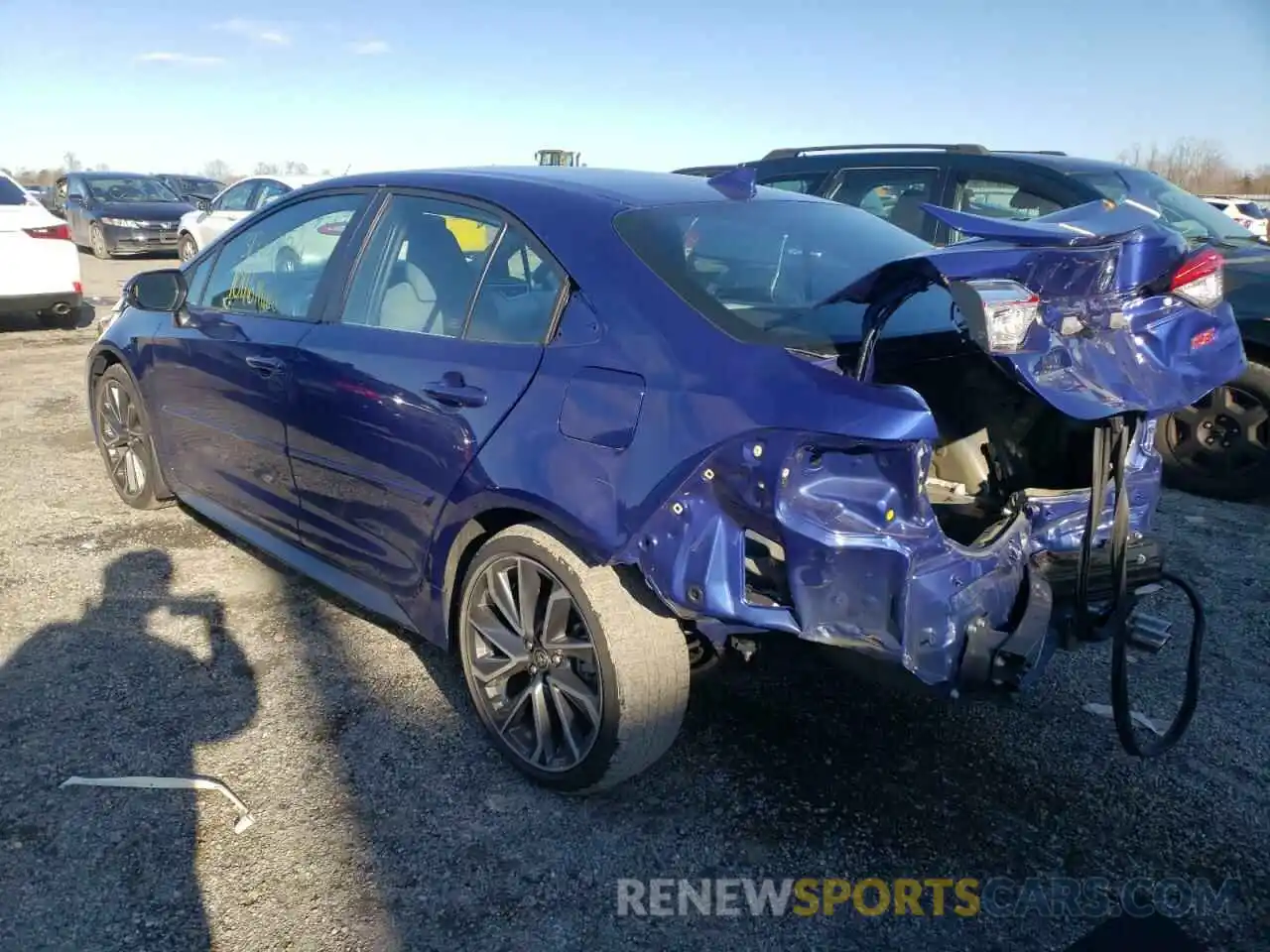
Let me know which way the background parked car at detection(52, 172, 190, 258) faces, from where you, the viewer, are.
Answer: facing the viewer and to the right of the viewer

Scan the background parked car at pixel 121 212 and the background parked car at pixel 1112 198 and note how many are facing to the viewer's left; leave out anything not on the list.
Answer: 0

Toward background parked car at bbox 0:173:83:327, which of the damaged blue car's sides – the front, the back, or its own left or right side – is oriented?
front

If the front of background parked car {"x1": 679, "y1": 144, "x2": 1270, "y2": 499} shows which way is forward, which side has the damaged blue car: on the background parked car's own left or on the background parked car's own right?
on the background parked car's own right

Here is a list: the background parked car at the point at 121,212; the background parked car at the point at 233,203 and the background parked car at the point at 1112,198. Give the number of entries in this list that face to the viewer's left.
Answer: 1

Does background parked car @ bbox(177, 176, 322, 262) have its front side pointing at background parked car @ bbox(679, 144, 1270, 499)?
no

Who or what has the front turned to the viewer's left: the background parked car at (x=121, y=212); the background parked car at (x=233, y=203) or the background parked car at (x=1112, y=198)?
the background parked car at (x=233, y=203)

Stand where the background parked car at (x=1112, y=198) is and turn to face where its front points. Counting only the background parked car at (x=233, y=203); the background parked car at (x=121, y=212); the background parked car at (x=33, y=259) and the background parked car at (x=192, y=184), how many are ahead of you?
0

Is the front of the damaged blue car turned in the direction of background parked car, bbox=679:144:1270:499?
no

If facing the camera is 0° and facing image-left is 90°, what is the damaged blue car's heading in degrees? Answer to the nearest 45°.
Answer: approximately 135°

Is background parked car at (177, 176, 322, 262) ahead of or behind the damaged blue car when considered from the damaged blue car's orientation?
ahead

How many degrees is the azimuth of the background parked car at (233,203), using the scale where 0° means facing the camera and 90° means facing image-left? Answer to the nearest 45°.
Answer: approximately 90°

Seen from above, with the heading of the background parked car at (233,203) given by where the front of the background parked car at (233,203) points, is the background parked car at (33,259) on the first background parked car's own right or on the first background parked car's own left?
on the first background parked car's own left

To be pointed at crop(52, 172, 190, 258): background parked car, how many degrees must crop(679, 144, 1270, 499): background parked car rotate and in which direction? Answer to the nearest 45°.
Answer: approximately 180°

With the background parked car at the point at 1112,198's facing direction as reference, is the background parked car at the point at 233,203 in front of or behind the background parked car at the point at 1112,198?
behind

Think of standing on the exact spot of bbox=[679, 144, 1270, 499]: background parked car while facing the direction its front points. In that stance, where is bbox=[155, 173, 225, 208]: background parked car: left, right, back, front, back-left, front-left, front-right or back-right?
back

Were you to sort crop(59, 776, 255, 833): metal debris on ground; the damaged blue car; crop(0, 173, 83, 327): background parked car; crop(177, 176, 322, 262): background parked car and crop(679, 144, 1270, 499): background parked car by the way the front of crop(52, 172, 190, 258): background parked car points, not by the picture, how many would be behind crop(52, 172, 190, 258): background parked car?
0

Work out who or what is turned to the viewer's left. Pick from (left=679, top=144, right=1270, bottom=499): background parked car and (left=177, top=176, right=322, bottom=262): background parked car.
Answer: (left=177, top=176, right=322, bottom=262): background parked car
